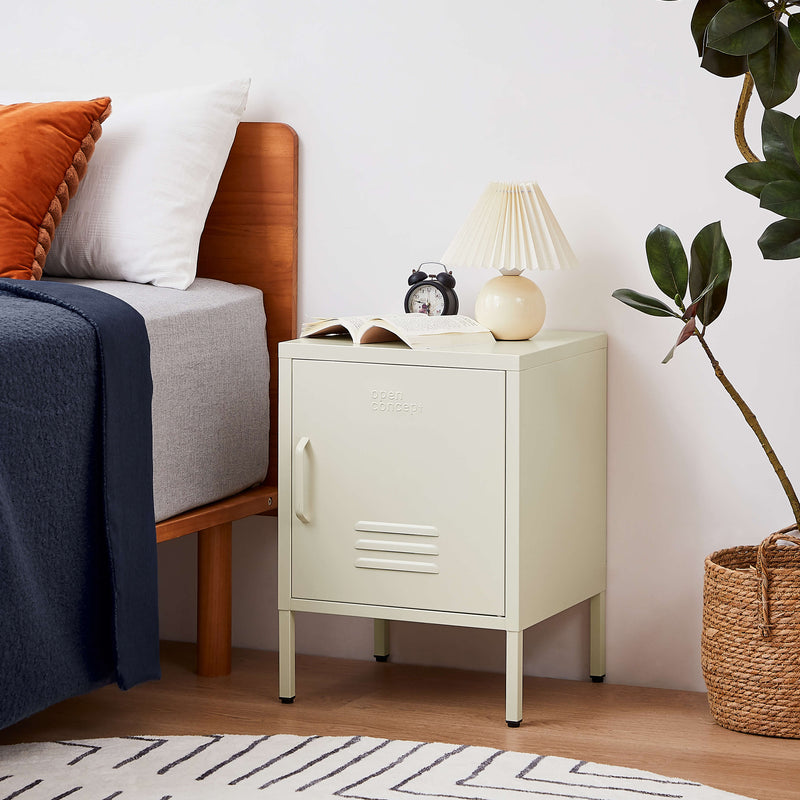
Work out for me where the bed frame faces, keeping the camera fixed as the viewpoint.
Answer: facing the viewer and to the left of the viewer

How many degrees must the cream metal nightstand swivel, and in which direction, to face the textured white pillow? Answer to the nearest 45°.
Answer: approximately 90° to its right

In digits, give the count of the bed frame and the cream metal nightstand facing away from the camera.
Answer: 0

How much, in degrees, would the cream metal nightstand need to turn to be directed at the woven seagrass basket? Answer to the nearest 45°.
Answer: approximately 135° to its left

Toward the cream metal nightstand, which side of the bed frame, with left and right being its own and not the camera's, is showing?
left

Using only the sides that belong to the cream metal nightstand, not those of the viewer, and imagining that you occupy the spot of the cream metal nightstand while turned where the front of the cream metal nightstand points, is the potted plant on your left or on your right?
on your left

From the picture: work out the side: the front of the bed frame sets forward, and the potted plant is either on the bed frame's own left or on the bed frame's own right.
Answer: on the bed frame's own left

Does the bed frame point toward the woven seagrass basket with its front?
no

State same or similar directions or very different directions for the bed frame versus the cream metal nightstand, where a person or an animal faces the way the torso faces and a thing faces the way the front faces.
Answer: same or similar directions

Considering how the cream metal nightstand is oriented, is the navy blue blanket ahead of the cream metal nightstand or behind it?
ahead

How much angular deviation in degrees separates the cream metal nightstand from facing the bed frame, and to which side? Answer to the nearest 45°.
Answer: approximately 90° to its right

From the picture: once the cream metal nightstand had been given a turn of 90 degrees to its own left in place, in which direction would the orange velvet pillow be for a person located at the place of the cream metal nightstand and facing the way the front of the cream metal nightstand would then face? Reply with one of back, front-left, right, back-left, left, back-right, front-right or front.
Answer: back-right
